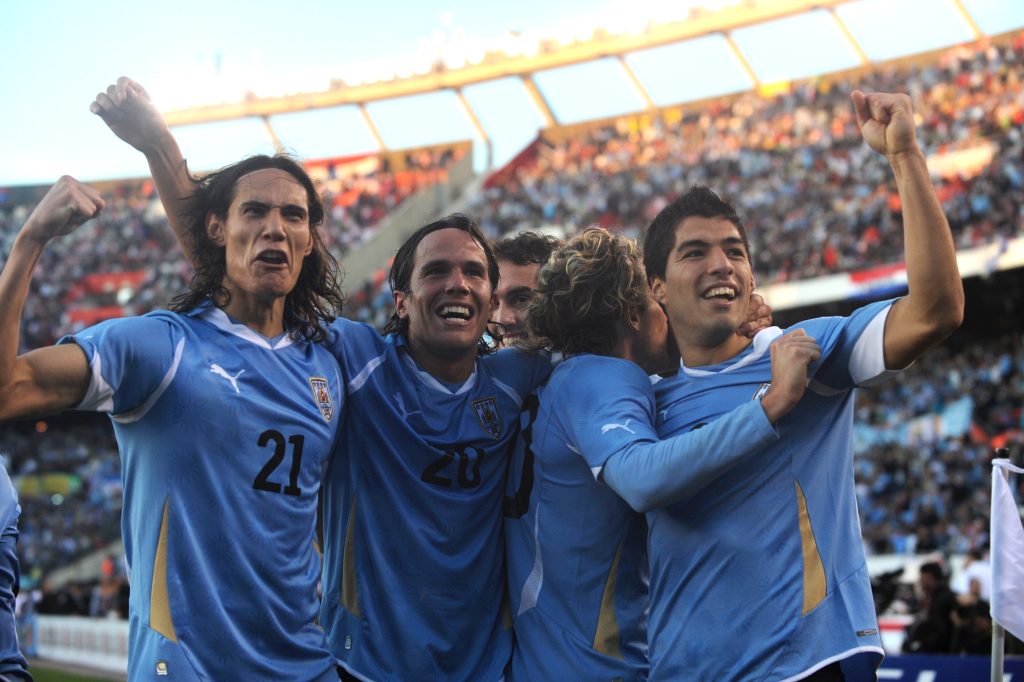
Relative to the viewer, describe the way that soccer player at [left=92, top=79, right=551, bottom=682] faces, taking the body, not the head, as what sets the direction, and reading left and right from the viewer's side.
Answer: facing the viewer and to the right of the viewer

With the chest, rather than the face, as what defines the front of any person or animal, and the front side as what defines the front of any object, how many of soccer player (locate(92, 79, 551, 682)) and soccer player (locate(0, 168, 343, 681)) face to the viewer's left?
0

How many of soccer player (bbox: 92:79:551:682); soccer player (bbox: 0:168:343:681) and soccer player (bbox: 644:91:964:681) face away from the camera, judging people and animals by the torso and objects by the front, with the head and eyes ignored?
0

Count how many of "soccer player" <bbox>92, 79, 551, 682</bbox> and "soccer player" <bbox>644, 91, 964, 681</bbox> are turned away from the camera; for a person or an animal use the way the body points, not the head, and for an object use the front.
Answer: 0

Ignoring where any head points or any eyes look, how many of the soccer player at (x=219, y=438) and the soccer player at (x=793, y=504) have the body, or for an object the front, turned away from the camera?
0

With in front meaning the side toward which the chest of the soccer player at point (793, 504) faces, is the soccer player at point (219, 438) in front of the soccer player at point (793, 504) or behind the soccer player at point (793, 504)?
in front

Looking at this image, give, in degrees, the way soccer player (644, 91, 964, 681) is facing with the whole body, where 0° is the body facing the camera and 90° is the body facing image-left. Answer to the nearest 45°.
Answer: approximately 45°

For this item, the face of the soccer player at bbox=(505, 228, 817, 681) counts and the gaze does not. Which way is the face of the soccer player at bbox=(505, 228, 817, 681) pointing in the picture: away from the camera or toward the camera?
away from the camera

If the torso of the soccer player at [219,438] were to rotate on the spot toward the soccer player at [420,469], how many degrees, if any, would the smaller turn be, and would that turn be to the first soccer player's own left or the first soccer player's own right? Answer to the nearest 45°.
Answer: approximately 90° to the first soccer player's own left

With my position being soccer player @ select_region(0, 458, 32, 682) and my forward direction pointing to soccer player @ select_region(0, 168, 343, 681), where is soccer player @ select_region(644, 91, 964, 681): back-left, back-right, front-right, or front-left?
front-left

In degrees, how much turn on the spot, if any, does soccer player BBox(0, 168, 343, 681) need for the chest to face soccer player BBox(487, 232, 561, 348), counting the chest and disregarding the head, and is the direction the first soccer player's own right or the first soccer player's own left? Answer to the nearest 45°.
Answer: approximately 90° to the first soccer player's own left
